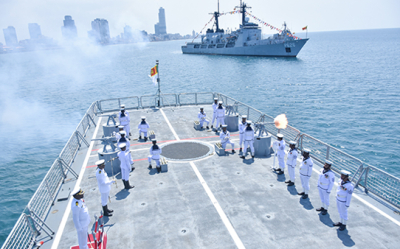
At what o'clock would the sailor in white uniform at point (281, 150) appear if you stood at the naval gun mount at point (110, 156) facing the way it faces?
The sailor in white uniform is roughly at 7 o'clock from the naval gun mount.

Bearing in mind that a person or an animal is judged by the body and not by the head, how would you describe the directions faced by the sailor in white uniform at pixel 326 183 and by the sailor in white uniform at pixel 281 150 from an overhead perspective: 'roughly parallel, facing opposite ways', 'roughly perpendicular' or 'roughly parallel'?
roughly parallel

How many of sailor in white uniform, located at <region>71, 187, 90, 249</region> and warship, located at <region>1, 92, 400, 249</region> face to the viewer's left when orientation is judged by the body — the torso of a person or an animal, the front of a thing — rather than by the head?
0

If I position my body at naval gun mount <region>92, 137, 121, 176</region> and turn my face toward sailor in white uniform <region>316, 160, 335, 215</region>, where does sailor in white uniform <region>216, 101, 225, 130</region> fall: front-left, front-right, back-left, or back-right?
front-left

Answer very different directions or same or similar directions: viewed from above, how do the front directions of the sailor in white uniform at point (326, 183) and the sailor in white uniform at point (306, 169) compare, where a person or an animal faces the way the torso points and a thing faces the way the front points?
same or similar directions

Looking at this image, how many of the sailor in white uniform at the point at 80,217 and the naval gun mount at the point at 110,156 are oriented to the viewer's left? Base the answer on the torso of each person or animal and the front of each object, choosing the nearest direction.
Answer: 1

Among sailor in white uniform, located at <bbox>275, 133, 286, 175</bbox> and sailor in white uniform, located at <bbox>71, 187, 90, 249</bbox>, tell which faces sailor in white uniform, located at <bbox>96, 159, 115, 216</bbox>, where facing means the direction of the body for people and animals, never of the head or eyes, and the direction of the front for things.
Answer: sailor in white uniform, located at <bbox>275, 133, 286, 175</bbox>

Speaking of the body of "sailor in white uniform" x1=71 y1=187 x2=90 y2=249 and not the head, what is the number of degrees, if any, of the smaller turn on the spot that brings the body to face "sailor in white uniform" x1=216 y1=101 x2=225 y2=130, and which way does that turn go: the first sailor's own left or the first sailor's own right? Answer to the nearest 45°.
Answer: approximately 90° to the first sailor's own left

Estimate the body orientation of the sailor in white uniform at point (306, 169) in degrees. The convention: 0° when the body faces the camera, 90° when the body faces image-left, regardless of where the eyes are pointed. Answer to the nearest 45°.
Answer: approximately 45°

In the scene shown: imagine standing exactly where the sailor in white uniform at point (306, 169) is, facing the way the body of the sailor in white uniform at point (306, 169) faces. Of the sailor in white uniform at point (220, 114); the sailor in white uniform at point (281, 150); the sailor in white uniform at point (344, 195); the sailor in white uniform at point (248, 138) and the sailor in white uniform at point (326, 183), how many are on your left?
2

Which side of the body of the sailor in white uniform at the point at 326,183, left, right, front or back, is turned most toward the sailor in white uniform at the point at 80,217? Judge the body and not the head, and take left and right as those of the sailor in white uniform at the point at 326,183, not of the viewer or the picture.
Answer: front

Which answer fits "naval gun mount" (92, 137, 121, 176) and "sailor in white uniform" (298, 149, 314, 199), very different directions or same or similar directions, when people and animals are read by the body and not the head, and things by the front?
same or similar directions

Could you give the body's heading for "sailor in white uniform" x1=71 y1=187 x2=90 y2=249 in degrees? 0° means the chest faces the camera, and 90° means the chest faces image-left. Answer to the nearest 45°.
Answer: approximately 315°

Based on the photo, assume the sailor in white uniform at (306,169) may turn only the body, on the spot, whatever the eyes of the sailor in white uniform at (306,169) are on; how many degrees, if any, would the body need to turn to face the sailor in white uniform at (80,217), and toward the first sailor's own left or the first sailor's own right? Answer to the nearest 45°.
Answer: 0° — they already face them

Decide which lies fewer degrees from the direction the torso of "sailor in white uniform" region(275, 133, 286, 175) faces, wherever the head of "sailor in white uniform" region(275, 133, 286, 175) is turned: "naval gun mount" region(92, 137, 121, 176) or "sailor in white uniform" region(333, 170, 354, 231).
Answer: the naval gun mount

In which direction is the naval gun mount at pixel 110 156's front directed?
to the viewer's left

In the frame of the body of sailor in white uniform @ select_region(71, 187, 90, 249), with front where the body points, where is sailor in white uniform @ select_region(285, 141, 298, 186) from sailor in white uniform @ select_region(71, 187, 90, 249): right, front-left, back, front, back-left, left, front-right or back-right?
front-left
